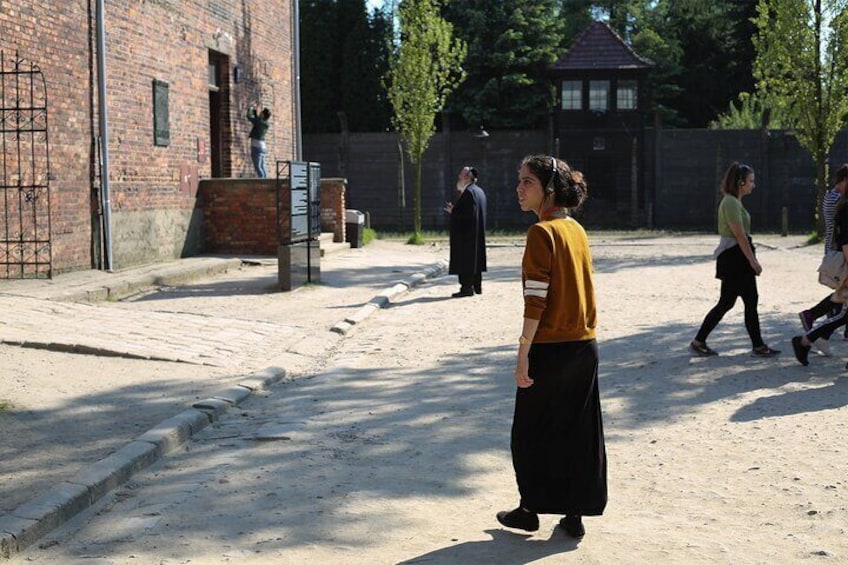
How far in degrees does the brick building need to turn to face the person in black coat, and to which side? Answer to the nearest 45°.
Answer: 0° — it already faces them

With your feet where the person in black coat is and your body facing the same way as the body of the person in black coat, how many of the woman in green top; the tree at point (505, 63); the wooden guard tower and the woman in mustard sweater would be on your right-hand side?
2

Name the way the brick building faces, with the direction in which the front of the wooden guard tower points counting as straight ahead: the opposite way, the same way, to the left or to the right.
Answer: to the left

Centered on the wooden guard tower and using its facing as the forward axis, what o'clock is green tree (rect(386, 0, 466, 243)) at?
The green tree is roughly at 1 o'clock from the wooden guard tower.

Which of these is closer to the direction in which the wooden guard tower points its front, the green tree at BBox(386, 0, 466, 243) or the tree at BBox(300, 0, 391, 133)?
the green tree

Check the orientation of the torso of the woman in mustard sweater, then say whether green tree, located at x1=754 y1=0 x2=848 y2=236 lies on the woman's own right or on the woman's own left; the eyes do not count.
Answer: on the woman's own right

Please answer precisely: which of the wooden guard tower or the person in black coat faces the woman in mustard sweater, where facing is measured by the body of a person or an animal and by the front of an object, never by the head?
the wooden guard tower

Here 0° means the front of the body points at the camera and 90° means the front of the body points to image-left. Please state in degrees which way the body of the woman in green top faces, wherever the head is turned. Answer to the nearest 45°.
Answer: approximately 270°

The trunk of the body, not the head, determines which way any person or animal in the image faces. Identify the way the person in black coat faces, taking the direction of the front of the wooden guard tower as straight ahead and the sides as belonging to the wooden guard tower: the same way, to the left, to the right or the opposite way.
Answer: to the right
